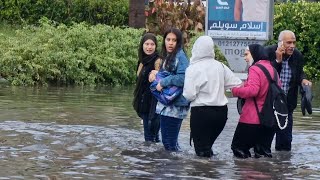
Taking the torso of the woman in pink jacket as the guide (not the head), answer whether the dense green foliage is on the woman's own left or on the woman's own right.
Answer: on the woman's own right

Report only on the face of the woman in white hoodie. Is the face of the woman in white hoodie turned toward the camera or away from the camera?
away from the camera

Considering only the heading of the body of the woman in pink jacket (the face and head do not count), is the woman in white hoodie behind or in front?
in front

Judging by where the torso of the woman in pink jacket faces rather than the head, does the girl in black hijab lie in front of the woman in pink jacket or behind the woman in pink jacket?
in front

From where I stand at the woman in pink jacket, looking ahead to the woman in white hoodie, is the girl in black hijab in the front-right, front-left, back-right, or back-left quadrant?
front-right

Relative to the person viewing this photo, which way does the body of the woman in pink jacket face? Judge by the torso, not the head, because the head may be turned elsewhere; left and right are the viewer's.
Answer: facing to the left of the viewer

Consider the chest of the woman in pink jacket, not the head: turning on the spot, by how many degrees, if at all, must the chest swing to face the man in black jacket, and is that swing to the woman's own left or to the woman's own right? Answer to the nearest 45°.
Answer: approximately 135° to the woman's own right

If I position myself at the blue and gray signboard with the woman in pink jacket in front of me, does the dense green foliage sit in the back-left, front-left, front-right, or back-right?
back-right

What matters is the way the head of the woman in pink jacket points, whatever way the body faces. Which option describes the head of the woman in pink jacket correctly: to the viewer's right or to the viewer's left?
to the viewer's left

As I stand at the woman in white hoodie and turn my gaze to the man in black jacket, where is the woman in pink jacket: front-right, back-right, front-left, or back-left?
front-right

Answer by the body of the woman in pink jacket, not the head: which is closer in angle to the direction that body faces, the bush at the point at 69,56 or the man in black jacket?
the bush

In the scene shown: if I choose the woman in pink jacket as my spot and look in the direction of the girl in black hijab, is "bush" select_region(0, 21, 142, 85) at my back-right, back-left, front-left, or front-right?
front-right

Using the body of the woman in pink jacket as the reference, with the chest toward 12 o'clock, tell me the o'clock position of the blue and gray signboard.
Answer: The blue and gray signboard is roughly at 3 o'clock from the woman in pink jacket.
